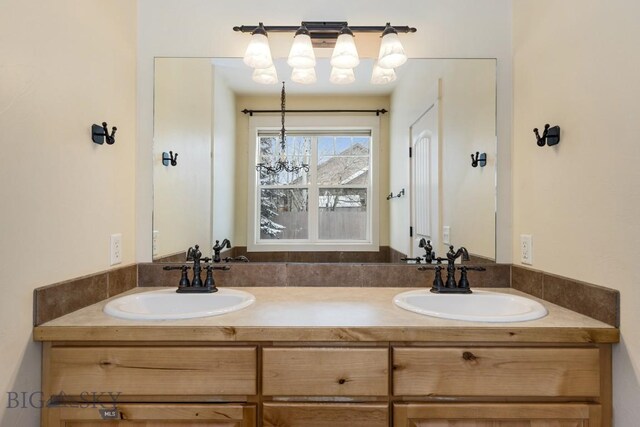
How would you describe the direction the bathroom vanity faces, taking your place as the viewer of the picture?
facing the viewer

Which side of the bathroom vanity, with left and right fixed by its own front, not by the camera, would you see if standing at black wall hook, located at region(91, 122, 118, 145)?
right

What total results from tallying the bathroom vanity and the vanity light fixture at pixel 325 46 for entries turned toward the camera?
2

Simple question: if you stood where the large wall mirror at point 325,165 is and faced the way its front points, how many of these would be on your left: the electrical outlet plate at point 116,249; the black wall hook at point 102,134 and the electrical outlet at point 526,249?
1

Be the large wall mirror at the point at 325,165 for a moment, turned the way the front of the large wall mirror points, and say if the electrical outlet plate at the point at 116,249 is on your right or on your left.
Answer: on your right

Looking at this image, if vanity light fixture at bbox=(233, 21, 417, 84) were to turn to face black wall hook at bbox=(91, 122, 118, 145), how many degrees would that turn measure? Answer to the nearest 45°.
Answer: approximately 90° to its right

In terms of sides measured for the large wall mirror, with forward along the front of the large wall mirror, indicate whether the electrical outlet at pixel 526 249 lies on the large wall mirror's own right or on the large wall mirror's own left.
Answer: on the large wall mirror's own left

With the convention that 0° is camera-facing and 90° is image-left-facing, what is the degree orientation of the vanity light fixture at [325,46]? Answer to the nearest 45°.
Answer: approximately 0°

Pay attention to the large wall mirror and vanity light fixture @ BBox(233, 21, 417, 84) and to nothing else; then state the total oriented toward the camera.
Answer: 2
